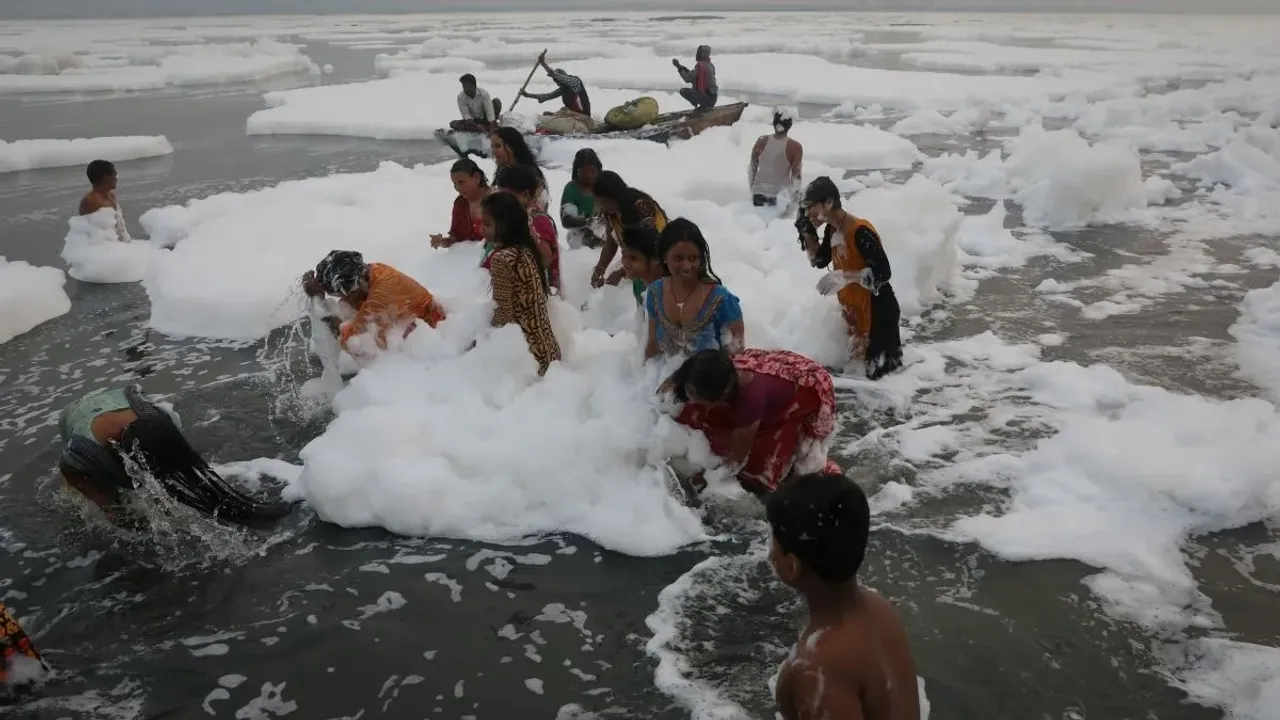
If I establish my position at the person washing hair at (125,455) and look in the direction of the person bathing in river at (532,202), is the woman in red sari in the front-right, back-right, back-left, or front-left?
front-right

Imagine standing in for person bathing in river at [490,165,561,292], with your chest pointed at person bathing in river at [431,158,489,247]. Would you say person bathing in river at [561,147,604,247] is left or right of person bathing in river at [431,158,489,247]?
right

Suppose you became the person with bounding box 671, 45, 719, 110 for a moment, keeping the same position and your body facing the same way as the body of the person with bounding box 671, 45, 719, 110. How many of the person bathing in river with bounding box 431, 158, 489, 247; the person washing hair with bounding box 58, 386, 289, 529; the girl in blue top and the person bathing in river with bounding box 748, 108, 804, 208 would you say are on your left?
4

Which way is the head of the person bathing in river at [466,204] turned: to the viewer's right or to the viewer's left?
to the viewer's left

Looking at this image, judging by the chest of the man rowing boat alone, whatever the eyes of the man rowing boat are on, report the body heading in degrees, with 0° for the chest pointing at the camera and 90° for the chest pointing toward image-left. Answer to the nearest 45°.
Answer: approximately 90°

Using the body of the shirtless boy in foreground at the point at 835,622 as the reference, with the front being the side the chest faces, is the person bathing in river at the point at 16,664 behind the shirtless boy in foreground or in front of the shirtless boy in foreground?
in front

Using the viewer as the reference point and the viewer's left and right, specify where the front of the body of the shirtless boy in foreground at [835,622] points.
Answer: facing away from the viewer and to the left of the viewer

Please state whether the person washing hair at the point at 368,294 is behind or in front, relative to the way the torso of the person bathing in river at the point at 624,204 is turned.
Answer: in front

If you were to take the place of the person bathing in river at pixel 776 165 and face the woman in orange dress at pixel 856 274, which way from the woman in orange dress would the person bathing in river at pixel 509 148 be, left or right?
right

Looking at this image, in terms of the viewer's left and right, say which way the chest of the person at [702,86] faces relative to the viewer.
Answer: facing to the left of the viewer
